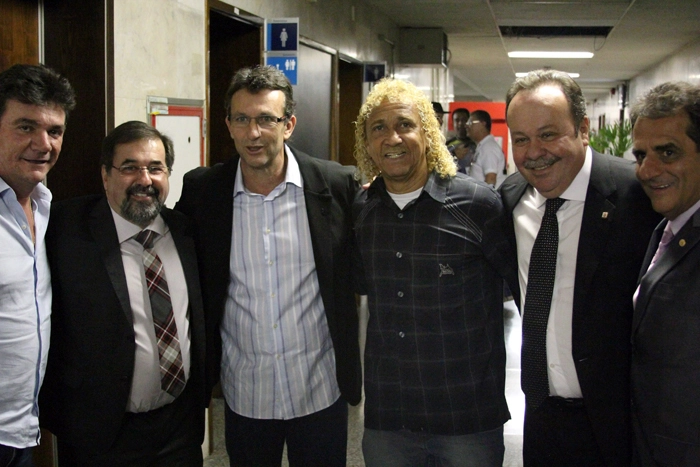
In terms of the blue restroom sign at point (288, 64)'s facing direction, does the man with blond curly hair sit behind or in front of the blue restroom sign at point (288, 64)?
in front

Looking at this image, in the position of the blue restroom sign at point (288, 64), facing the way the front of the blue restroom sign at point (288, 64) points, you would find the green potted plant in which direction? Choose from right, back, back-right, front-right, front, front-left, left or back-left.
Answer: back-left

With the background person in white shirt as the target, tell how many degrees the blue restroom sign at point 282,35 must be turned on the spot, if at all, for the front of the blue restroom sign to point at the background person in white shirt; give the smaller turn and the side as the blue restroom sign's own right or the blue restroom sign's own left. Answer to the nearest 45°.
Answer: approximately 135° to the blue restroom sign's own left

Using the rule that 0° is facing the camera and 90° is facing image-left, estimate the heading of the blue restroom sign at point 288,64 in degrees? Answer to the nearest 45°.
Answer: approximately 0°

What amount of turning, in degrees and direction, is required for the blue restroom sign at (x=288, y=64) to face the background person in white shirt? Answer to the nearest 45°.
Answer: approximately 135° to its left
